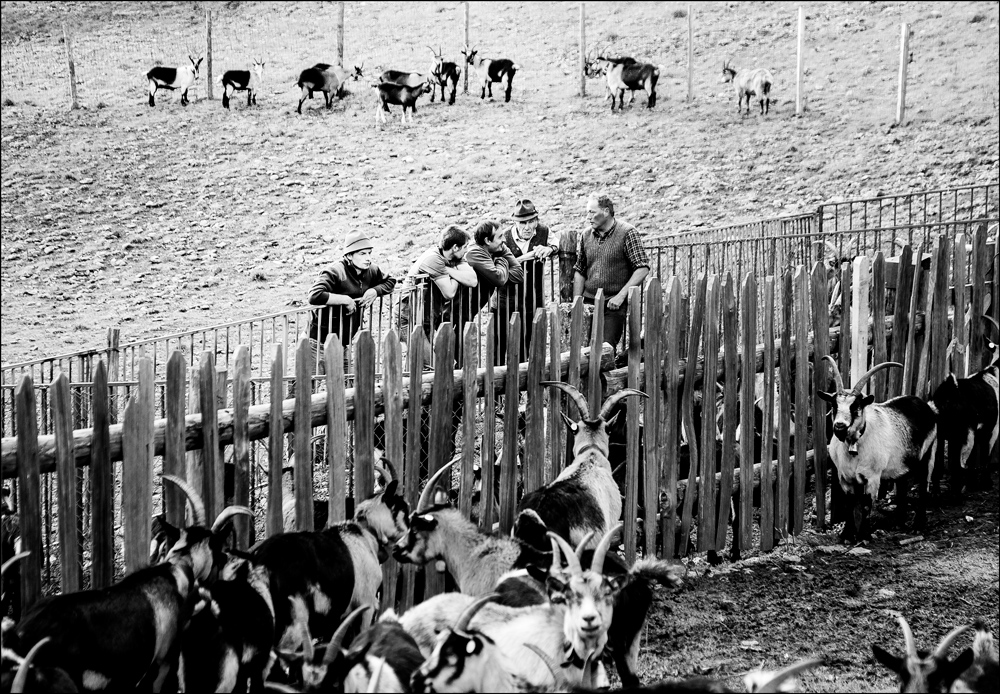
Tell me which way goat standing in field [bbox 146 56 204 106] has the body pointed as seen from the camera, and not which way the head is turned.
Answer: to the viewer's right

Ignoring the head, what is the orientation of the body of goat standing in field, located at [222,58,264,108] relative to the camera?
to the viewer's right

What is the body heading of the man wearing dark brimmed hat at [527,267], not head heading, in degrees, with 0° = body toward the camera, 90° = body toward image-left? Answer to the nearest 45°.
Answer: approximately 0°

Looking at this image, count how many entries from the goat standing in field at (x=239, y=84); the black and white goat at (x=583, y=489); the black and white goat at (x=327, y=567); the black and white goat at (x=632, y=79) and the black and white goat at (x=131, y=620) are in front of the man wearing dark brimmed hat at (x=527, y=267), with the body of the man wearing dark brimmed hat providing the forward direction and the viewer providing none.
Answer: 3

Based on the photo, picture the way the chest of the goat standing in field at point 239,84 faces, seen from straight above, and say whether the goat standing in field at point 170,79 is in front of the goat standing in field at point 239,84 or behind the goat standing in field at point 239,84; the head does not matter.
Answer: behind

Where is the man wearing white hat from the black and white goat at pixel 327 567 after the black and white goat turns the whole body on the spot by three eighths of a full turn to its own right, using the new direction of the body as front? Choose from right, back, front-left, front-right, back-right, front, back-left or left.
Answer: back

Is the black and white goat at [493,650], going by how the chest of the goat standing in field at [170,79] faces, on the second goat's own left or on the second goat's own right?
on the second goat's own right

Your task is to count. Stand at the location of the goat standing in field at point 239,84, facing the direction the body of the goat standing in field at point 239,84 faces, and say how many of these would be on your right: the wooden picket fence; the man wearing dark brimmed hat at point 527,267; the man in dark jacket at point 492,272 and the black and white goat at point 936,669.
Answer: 4

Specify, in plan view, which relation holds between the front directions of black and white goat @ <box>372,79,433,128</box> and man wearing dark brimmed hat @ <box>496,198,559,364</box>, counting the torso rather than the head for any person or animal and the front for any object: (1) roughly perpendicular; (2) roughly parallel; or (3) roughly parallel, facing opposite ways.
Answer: roughly perpendicular

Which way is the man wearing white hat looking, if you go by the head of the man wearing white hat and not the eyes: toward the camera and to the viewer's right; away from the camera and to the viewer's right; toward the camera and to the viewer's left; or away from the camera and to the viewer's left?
toward the camera and to the viewer's right

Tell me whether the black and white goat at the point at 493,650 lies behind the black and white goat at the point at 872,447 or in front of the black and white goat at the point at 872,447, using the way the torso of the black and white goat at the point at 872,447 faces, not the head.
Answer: in front
